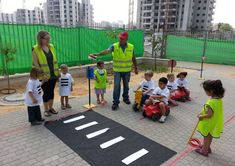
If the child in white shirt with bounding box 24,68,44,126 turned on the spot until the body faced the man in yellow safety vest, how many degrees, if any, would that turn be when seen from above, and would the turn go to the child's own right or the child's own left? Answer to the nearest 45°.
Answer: approximately 45° to the child's own left

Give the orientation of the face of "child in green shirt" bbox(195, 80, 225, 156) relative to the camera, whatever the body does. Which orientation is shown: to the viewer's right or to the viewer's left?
to the viewer's left

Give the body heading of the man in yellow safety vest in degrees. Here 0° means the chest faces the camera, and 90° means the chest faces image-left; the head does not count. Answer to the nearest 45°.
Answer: approximately 0°

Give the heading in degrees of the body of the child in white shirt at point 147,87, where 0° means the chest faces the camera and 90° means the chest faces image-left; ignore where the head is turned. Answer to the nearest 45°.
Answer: approximately 45°

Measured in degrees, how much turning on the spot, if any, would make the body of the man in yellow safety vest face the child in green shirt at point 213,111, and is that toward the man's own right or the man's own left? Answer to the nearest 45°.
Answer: approximately 45° to the man's own left

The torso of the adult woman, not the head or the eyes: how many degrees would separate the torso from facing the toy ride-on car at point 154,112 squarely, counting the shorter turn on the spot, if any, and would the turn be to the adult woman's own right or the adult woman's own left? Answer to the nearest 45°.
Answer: approximately 45° to the adult woman's own left

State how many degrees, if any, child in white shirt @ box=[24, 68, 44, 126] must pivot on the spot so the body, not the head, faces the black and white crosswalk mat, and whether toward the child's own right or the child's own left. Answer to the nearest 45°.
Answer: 0° — they already face it
